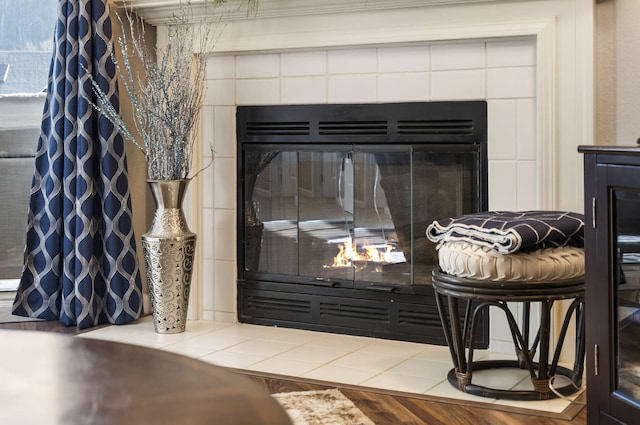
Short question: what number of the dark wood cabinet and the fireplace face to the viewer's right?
0

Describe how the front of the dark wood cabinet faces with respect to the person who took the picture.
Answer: facing the viewer and to the left of the viewer

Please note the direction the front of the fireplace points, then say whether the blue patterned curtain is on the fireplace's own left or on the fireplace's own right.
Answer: on the fireplace's own right

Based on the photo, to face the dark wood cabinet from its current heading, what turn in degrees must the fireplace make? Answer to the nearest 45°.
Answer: approximately 45° to its left

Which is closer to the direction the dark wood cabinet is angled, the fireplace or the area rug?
the area rug

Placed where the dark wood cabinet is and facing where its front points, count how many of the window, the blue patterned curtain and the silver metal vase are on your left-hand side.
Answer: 0

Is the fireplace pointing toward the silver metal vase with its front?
no

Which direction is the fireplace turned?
toward the camera

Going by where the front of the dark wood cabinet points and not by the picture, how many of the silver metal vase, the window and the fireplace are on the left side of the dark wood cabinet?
0

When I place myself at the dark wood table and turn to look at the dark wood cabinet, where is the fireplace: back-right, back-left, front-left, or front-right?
front-left

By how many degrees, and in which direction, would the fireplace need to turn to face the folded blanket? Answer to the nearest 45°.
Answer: approximately 45° to its left

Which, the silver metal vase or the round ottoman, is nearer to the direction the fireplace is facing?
the round ottoman

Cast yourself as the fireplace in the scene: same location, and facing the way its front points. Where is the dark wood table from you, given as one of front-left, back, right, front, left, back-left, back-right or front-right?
front
